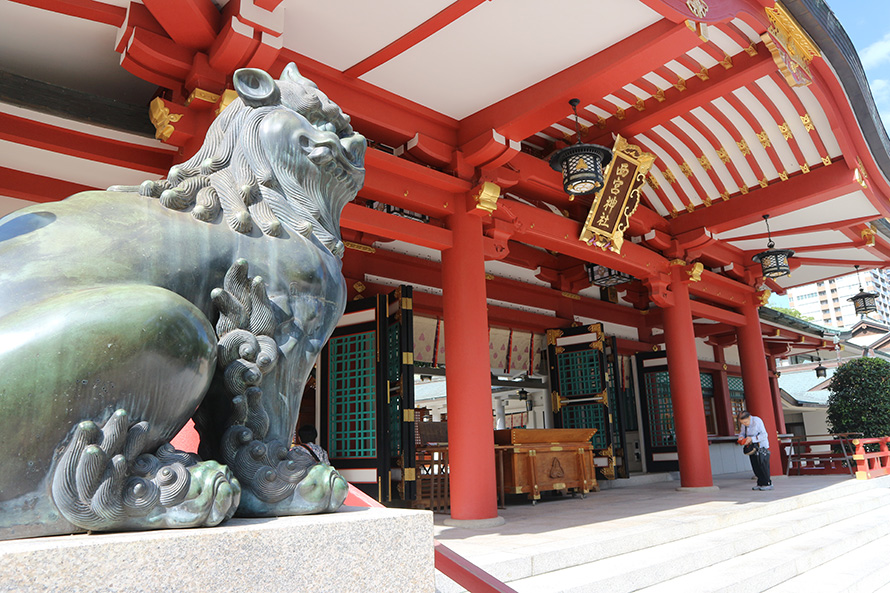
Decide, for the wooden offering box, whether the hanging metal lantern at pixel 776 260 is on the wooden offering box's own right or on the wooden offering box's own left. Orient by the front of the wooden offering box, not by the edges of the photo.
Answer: on the wooden offering box's own left

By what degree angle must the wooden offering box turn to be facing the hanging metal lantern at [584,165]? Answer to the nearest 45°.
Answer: approximately 45° to its right

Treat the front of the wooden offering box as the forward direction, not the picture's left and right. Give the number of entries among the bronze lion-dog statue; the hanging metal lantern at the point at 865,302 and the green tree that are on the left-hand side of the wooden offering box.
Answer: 2

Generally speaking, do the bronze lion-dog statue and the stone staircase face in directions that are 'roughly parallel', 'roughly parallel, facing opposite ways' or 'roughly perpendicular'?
roughly perpendicular

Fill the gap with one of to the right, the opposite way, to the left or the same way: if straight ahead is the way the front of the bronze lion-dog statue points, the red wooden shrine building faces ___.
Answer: to the right

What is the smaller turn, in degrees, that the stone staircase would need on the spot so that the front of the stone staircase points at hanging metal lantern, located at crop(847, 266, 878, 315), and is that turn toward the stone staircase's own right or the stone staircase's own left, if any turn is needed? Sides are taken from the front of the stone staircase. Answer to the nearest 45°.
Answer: approximately 90° to the stone staircase's own left

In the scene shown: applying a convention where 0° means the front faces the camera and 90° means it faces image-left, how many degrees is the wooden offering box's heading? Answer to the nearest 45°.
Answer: approximately 315°

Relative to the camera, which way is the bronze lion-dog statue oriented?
to the viewer's right

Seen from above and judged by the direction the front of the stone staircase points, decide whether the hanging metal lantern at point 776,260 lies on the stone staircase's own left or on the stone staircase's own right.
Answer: on the stone staircase's own left
